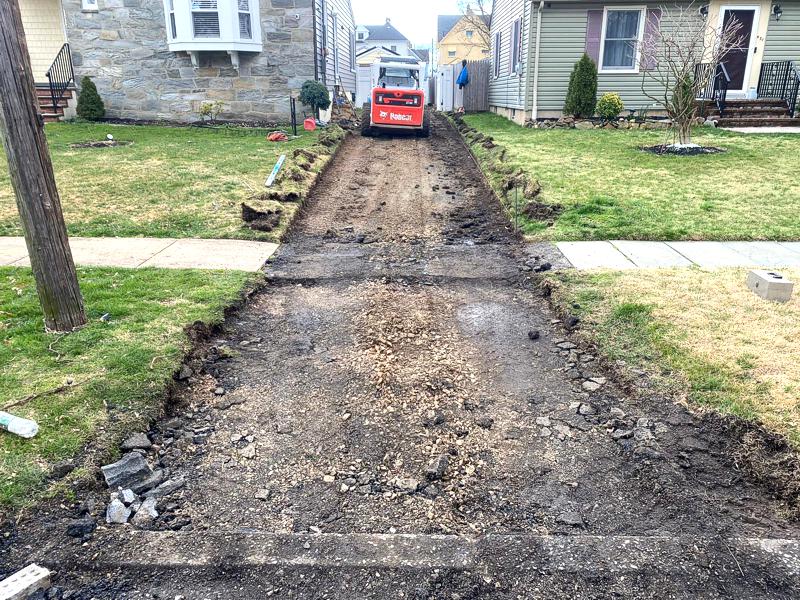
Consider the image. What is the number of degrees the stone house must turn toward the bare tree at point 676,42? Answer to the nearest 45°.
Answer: approximately 45° to its left

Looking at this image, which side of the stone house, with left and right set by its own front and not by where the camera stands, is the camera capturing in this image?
front

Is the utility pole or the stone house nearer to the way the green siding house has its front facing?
the utility pole

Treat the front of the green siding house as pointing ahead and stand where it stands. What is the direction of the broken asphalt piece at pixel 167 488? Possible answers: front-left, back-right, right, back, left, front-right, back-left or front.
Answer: front

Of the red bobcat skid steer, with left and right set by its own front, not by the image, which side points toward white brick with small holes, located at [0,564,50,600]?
back

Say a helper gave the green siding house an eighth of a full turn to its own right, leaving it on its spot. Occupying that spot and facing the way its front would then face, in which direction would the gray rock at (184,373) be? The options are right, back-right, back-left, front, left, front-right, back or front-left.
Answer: front-left

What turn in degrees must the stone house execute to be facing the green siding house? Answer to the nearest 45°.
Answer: approximately 90° to its left

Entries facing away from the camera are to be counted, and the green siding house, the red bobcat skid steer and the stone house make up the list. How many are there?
1

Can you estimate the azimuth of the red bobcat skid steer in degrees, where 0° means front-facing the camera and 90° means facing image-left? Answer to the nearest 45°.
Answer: approximately 180°

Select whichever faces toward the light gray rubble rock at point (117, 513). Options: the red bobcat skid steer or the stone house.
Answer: the stone house

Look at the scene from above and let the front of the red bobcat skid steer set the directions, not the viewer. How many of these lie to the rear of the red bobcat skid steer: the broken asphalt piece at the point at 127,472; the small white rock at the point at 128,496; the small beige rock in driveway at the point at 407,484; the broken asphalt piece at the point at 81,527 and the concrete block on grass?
5

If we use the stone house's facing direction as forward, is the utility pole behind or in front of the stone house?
in front

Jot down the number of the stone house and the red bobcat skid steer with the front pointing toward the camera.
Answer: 1

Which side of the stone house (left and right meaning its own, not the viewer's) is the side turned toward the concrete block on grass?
front

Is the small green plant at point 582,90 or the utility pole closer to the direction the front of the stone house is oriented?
the utility pole

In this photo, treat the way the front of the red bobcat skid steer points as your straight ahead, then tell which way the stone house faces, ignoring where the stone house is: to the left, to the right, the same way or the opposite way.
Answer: the opposite way

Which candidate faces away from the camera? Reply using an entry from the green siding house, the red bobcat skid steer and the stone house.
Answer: the red bobcat skid steer

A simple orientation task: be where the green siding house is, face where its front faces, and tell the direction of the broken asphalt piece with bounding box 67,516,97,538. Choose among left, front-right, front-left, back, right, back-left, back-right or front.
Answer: front

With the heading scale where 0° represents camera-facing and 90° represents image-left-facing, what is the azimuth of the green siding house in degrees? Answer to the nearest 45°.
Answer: approximately 0°
